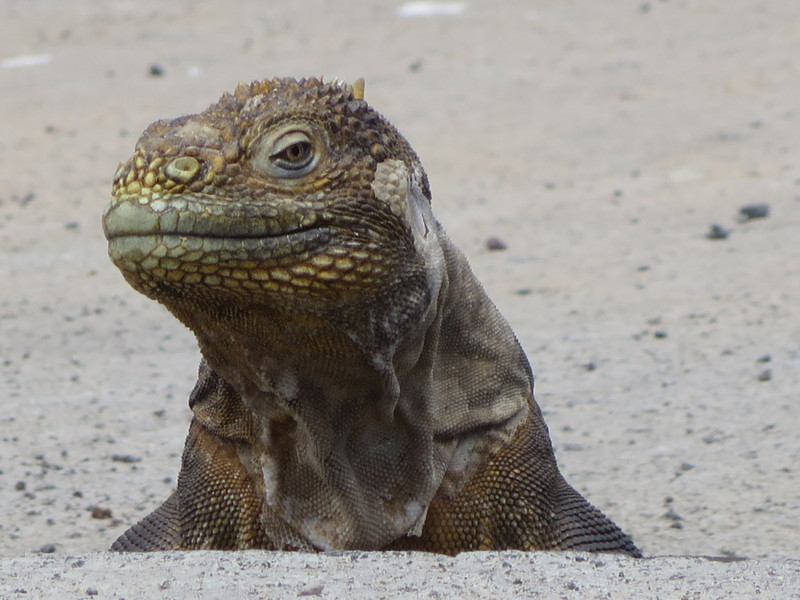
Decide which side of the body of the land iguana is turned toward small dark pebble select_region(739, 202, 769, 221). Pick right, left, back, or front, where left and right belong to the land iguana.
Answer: back

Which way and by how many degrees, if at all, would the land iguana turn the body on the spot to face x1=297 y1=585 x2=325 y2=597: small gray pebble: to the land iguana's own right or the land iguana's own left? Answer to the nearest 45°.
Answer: approximately 45° to the land iguana's own left

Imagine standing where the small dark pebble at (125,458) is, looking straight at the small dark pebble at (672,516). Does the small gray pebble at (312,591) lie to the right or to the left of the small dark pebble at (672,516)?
right

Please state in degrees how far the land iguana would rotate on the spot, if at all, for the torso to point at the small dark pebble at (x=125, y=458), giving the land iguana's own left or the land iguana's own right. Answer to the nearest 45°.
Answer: approximately 90° to the land iguana's own right

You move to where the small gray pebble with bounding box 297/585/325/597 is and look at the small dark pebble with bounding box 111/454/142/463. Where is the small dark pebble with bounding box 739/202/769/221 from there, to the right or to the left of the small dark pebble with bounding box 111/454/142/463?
right

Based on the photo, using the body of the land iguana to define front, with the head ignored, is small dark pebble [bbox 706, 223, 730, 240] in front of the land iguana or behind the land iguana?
behind

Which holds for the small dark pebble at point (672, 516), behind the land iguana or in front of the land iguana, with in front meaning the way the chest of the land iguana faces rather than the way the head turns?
behind

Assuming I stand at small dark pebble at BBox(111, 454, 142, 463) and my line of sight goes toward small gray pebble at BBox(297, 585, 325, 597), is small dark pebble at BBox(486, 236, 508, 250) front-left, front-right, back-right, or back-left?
back-left

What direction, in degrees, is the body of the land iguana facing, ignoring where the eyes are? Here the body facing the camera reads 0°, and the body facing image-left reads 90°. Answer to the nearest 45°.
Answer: approximately 45°

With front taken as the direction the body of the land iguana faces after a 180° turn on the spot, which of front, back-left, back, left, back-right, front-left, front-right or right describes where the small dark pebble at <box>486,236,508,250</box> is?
front-left
